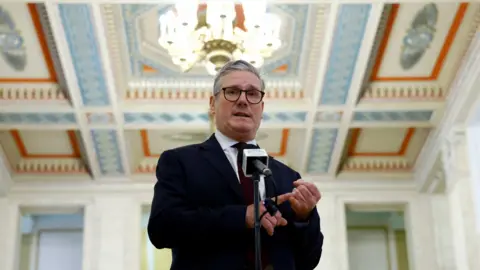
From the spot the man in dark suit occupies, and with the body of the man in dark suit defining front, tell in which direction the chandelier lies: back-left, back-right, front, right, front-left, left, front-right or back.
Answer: back-left

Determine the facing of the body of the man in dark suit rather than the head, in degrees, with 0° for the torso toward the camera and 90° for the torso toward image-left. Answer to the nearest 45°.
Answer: approximately 315°
